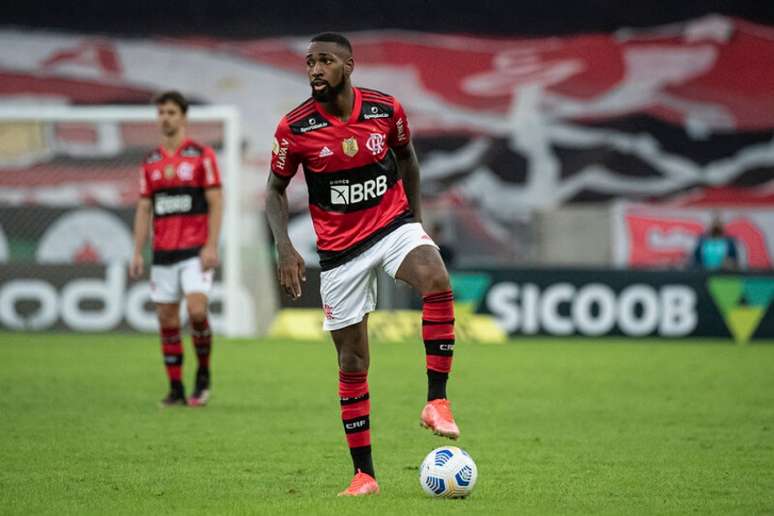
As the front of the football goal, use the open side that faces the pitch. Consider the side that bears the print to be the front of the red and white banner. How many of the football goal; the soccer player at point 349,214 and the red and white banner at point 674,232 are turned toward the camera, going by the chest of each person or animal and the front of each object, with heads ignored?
3

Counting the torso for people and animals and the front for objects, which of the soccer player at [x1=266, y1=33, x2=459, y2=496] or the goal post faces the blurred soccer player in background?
the goal post

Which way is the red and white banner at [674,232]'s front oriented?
toward the camera

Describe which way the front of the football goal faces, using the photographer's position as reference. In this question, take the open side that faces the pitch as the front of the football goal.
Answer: facing the viewer

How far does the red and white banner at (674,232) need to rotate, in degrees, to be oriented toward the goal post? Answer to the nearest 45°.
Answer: approximately 45° to its right

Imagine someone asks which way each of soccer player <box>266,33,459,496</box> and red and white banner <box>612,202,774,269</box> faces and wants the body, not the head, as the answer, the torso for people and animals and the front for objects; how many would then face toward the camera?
2

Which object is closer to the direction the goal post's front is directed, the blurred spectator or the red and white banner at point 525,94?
the blurred spectator

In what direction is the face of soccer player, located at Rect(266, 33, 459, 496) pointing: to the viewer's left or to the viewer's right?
to the viewer's left

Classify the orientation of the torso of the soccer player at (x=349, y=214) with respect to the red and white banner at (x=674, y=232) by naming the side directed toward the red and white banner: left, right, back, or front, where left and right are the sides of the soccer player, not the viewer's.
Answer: back

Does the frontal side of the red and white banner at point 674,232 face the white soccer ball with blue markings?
yes

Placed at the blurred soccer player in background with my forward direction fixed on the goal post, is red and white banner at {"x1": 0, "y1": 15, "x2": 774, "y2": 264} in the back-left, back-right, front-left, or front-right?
front-right

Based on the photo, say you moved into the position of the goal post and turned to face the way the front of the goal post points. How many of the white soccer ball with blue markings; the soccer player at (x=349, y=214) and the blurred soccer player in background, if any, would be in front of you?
3

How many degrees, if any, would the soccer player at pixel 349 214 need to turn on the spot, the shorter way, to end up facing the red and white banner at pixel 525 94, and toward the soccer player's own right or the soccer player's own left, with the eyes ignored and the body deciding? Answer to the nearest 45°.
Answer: approximately 180°

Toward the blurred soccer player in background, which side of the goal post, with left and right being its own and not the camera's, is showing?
front
